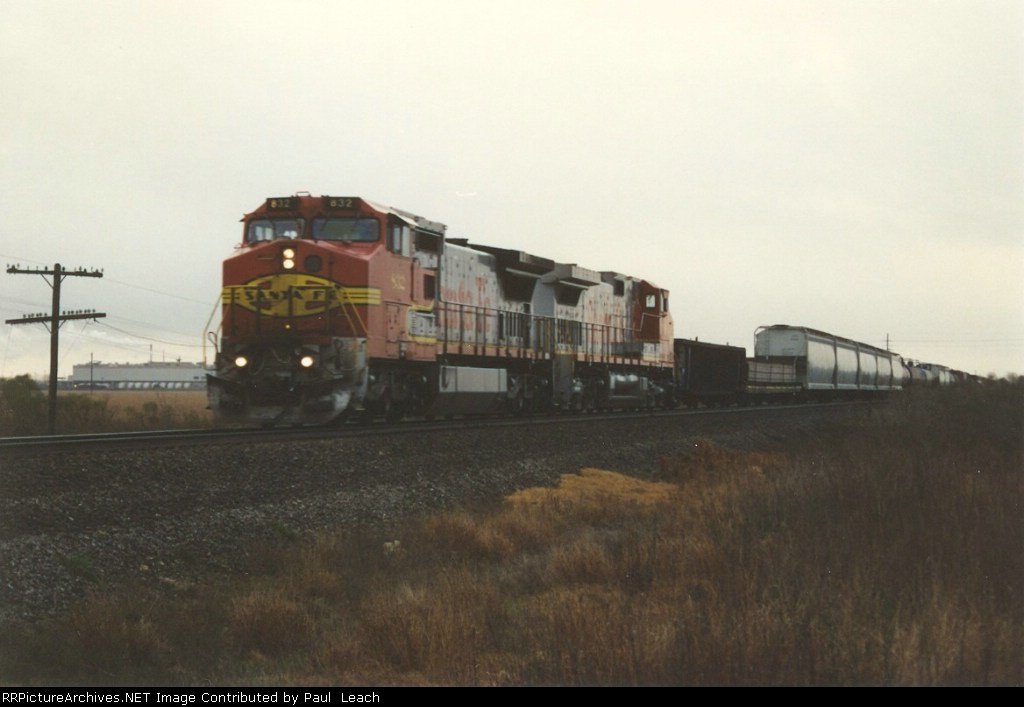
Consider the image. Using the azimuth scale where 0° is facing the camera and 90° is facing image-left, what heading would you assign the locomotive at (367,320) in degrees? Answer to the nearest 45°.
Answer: approximately 45°

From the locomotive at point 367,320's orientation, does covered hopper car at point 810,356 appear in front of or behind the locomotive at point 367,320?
behind
